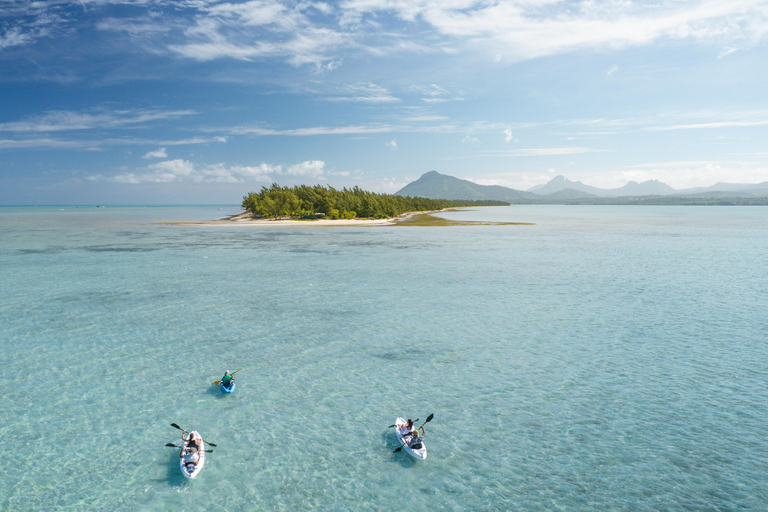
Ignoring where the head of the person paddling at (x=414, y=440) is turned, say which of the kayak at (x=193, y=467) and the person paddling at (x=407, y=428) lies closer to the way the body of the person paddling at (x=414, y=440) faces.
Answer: the person paddling

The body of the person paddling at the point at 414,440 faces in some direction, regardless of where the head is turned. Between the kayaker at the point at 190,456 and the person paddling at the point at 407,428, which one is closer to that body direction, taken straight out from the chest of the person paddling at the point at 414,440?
the person paddling

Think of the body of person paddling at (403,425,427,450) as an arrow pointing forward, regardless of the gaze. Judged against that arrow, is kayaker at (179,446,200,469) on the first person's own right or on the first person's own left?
on the first person's own left

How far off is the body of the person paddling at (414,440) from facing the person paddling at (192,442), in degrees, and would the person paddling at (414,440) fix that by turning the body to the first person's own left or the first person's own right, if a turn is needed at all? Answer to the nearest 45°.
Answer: approximately 45° to the first person's own left

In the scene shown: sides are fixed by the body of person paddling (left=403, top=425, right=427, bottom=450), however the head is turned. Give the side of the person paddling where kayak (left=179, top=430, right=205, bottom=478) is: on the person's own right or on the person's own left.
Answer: on the person's own left

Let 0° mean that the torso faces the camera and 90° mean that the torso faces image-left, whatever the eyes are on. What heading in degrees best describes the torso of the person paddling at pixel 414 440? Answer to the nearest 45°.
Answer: approximately 135°
